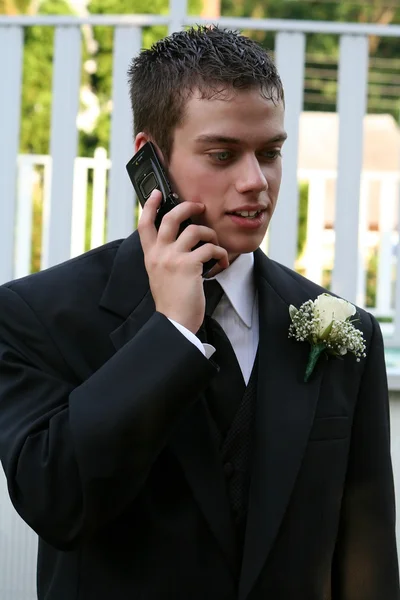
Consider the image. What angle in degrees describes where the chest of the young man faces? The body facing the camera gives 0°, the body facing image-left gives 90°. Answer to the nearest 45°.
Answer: approximately 315°

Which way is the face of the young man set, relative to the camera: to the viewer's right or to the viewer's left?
to the viewer's right
